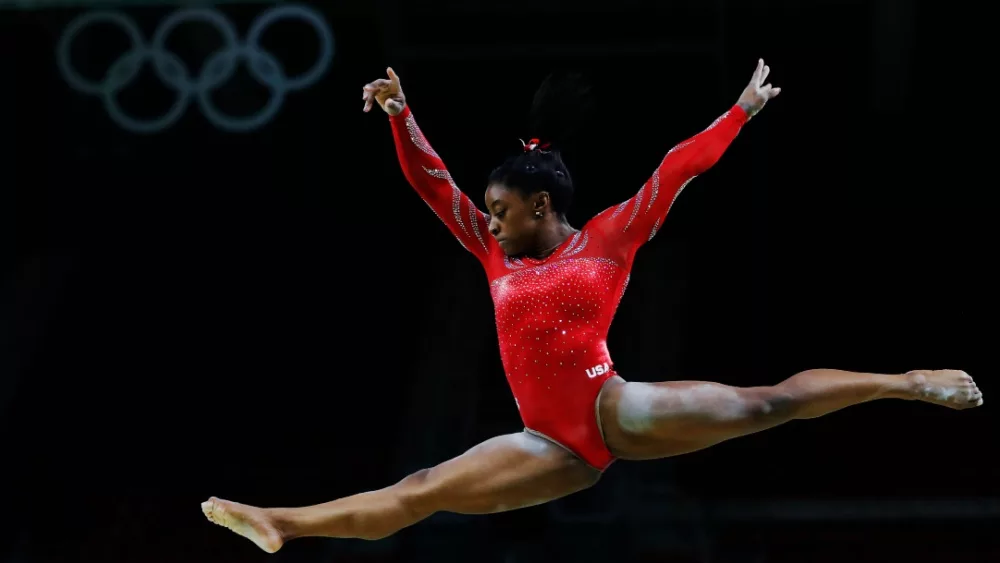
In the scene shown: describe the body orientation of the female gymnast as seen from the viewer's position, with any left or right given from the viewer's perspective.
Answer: facing the viewer and to the left of the viewer
